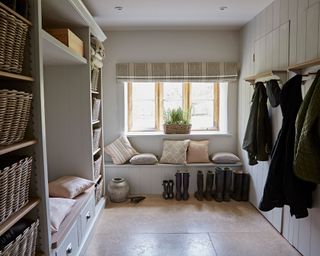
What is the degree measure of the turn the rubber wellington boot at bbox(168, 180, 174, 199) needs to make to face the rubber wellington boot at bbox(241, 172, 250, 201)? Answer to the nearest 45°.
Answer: approximately 90° to its left

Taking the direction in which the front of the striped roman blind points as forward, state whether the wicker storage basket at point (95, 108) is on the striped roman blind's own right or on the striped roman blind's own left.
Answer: on the striped roman blind's own right

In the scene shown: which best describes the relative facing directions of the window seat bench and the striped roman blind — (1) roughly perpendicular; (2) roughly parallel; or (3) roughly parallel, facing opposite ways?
roughly parallel

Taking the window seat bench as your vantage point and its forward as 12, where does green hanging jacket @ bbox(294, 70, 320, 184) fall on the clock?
The green hanging jacket is roughly at 11 o'clock from the window seat bench.

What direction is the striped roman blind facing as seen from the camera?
toward the camera

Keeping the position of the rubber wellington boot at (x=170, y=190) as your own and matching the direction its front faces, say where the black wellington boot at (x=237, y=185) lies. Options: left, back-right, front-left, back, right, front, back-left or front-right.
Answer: left

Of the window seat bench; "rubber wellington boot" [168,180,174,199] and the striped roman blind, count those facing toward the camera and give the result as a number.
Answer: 3

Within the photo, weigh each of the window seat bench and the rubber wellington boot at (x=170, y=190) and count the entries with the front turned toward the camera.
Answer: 2

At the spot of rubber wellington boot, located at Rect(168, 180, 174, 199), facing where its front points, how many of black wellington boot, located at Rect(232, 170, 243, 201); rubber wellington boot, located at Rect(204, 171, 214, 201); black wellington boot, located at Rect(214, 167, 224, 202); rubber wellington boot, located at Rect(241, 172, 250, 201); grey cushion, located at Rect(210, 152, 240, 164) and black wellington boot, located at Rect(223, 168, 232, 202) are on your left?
6

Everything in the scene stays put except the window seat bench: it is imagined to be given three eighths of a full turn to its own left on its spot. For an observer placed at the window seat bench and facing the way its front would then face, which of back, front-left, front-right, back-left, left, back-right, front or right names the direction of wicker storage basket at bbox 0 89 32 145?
back-right
